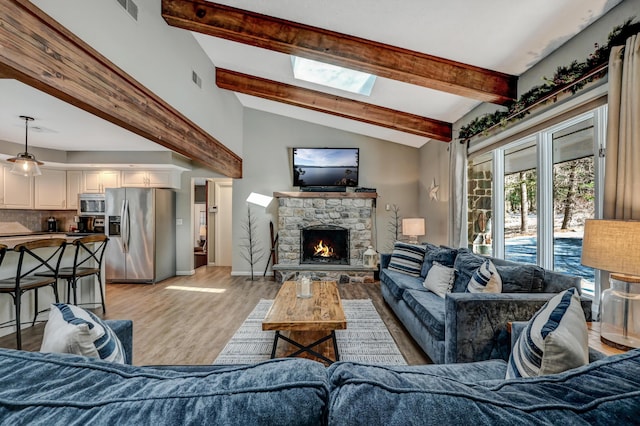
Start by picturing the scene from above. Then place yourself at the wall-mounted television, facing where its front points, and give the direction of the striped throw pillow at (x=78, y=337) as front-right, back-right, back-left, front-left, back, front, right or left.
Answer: front

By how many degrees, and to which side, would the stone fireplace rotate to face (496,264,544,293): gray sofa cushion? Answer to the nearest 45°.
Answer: approximately 45° to its left

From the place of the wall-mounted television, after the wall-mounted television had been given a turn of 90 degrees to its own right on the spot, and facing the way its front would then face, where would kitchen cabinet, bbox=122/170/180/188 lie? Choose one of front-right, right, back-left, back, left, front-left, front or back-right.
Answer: front

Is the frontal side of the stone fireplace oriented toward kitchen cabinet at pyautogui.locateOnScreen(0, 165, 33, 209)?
no

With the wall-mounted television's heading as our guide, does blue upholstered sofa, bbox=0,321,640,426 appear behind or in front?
in front

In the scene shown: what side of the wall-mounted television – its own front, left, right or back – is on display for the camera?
front

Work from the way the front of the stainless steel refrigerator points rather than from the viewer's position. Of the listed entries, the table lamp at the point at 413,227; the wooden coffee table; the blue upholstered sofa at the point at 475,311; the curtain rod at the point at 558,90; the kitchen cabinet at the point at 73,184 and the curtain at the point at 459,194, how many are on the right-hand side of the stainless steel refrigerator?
1

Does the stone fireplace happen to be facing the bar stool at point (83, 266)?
no

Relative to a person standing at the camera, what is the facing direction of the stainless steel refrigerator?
facing the viewer and to the left of the viewer

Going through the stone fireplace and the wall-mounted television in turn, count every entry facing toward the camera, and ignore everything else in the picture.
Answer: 2

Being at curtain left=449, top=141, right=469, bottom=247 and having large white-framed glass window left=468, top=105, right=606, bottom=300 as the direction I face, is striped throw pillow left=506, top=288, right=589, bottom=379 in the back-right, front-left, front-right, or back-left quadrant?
front-right

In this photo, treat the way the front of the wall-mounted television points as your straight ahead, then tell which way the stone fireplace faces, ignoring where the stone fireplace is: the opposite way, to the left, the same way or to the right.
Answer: the same way

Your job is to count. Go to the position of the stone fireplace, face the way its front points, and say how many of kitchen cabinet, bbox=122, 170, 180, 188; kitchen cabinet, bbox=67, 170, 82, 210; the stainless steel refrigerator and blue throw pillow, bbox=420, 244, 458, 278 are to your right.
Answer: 3

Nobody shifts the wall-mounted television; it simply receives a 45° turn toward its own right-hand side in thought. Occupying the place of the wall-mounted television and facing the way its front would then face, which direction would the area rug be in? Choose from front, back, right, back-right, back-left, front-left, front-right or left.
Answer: front-left

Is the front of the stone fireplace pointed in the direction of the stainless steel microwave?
no

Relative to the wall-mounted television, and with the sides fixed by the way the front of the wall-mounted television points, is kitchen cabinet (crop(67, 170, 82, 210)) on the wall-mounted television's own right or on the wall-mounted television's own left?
on the wall-mounted television's own right

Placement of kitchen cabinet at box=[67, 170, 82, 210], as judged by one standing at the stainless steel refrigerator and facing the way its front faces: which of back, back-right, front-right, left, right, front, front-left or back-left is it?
right

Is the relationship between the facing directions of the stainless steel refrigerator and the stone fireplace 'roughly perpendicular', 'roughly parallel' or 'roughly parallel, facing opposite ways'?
roughly parallel

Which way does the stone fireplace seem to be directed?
toward the camera

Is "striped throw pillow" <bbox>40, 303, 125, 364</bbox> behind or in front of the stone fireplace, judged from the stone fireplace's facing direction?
in front

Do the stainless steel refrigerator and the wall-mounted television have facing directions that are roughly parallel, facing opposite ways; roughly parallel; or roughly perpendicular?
roughly parallel
